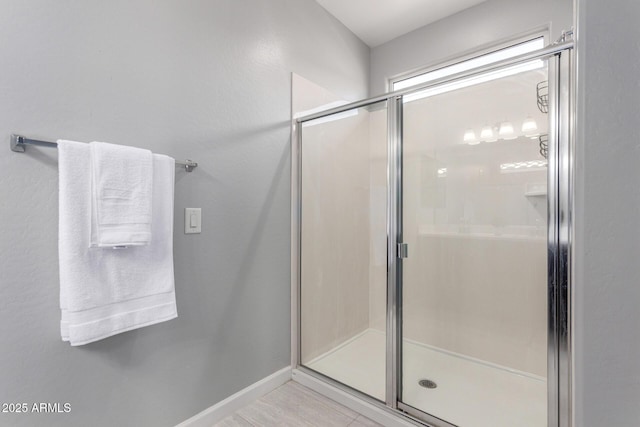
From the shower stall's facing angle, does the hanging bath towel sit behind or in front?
in front

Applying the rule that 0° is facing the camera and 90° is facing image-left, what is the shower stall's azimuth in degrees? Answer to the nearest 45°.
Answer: approximately 45°

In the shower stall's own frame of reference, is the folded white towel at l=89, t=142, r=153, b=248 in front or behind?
in front

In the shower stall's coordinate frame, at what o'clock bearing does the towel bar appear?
The towel bar is roughly at 12 o'clock from the shower stall.
